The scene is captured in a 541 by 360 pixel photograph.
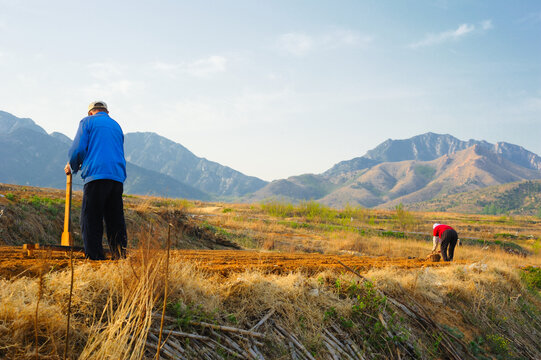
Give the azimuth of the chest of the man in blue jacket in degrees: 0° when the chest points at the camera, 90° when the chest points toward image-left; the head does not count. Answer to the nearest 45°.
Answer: approximately 135°

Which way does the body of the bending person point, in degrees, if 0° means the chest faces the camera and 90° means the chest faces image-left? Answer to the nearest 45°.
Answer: approximately 135°

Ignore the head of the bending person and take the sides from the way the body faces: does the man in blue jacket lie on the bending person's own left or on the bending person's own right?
on the bending person's own left

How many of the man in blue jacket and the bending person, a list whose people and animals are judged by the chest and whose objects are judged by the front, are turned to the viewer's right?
0

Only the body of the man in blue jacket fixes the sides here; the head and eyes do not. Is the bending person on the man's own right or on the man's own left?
on the man's own right
